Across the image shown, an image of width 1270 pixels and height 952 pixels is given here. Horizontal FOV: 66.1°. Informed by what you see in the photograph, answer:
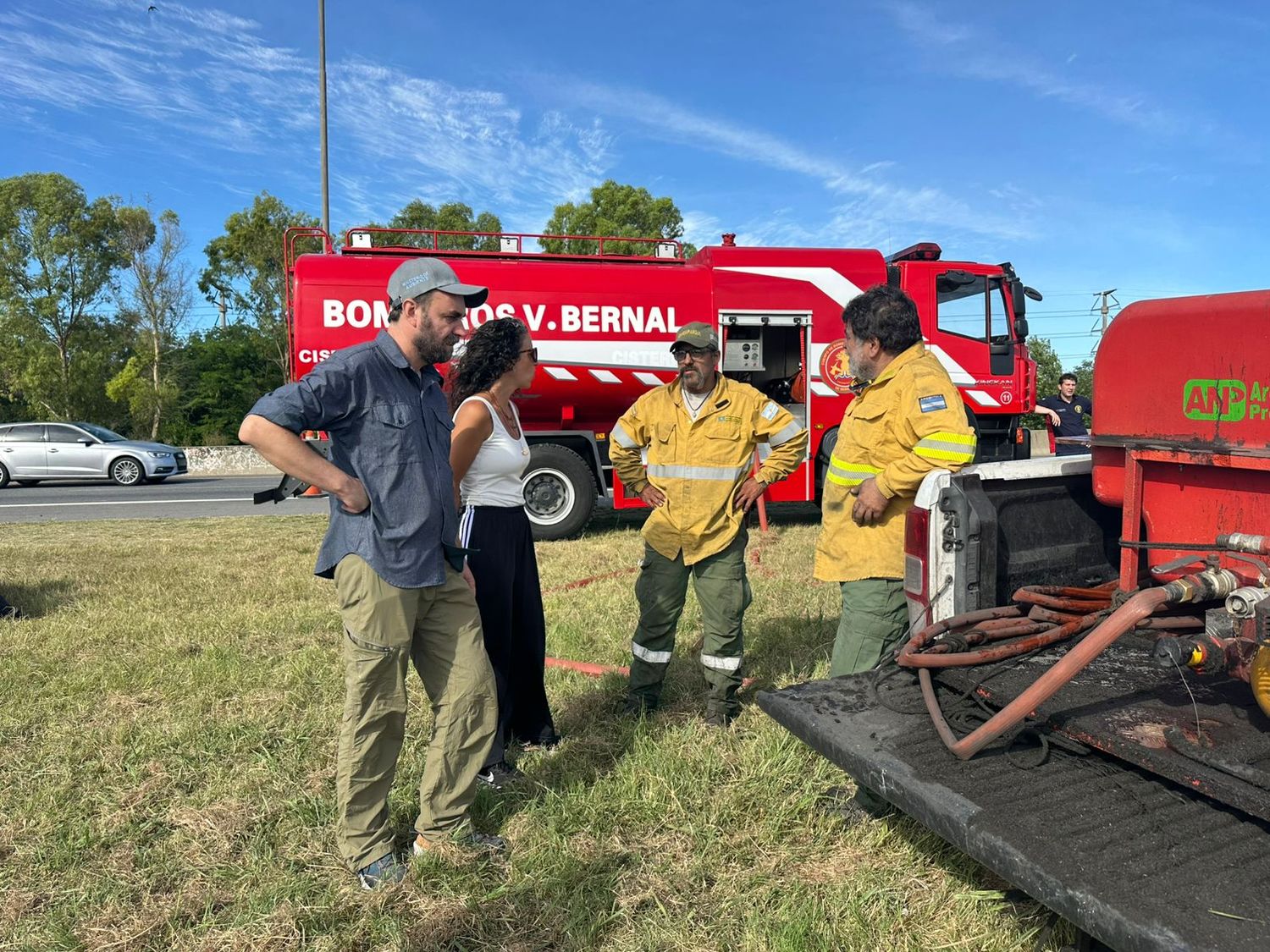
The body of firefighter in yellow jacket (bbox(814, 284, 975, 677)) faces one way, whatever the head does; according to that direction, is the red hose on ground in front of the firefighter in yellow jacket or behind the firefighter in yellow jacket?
in front

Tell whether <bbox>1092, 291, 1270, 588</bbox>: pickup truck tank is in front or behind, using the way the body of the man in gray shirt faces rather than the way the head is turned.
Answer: in front

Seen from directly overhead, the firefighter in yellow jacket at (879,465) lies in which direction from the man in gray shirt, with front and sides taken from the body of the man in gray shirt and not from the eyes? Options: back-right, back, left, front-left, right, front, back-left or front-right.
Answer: front-left

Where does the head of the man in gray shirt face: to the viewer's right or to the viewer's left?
to the viewer's right

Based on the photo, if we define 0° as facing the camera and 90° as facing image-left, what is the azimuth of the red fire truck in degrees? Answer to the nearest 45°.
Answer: approximately 270°

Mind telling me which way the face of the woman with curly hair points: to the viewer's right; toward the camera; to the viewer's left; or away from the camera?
to the viewer's right

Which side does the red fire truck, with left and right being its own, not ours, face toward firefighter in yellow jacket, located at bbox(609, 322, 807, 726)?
right

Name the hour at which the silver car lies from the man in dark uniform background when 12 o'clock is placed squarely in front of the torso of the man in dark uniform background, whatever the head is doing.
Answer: The silver car is roughly at 3 o'clock from the man in dark uniform background.

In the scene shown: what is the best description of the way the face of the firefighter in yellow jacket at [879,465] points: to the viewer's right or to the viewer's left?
to the viewer's left

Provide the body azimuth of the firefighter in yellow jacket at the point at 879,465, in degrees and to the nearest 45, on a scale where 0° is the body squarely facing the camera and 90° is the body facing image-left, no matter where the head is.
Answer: approximately 90°

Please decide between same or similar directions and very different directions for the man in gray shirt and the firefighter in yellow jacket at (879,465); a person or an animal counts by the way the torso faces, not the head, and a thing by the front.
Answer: very different directions

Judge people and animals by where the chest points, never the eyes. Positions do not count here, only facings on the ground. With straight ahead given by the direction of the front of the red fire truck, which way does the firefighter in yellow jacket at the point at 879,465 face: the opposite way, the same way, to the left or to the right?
the opposite way

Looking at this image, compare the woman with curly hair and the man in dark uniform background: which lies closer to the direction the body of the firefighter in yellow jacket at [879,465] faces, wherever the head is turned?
the woman with curly hair

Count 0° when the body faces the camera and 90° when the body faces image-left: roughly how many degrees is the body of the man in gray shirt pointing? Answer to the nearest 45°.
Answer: approximately 315°
